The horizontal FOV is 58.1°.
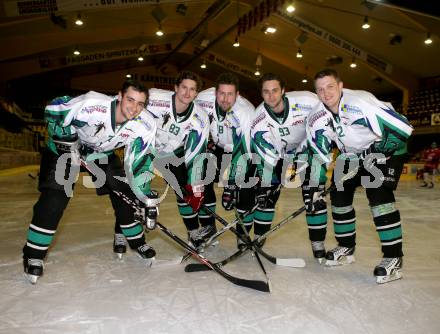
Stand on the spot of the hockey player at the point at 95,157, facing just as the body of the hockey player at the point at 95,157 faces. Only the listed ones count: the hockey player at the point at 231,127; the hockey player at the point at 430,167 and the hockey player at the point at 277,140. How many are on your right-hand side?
0

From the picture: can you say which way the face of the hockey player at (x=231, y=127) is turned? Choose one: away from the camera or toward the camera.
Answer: toward the camera

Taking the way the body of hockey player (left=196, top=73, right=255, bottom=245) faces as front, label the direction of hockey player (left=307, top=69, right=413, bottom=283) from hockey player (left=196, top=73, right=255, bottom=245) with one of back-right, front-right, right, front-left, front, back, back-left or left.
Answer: front-left

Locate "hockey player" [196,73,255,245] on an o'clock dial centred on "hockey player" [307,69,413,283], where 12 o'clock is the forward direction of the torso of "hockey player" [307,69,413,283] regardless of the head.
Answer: "hockey player" [196,73,255,245] is roughly at 2 o'clock from "hockey player" [307,69,413,283].

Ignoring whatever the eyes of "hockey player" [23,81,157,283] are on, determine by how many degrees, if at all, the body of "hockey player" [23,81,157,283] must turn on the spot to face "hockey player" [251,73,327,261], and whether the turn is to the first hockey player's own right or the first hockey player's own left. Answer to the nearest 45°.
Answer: approximately 45° to the first hockey player's own left

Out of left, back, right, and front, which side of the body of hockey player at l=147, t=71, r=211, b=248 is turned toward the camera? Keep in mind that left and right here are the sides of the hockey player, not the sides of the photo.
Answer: front

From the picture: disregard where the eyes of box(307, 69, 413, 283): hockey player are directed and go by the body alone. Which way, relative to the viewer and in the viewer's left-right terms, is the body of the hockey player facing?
facing the viewer and to the left of the viewer

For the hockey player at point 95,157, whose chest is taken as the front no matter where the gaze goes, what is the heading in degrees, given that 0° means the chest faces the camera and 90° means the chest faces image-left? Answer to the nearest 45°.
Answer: approximately 315°

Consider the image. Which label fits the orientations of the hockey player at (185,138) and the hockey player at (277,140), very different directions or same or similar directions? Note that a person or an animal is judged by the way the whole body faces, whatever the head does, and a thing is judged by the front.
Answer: same or similar directions

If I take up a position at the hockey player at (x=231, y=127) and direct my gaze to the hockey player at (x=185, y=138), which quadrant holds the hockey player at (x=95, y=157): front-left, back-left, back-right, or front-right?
front-left

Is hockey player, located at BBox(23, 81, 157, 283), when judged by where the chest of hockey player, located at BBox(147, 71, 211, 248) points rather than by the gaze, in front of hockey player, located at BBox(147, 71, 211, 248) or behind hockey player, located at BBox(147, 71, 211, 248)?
in front

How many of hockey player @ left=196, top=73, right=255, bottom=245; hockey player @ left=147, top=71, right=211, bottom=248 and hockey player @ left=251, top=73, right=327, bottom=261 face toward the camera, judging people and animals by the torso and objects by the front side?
3

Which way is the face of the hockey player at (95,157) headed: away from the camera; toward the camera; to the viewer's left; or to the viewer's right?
toward the camera

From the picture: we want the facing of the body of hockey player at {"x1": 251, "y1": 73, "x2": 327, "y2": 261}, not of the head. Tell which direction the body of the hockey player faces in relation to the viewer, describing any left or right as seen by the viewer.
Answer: facing the viewer

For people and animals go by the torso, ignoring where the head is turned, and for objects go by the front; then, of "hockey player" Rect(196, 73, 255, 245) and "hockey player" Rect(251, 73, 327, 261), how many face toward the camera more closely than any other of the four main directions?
2

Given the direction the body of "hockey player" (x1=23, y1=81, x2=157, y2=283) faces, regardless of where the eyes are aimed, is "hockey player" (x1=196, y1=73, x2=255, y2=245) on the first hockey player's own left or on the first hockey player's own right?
on the first hockey player's own left
